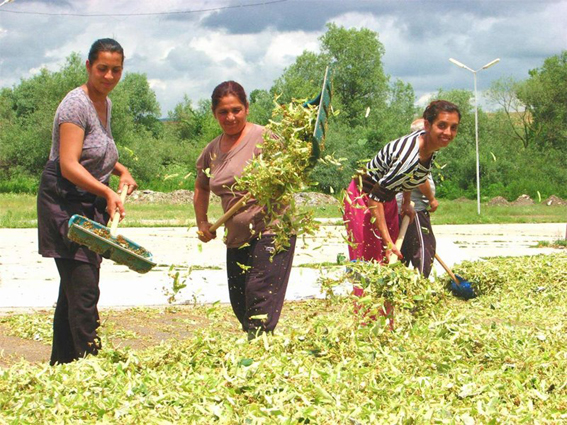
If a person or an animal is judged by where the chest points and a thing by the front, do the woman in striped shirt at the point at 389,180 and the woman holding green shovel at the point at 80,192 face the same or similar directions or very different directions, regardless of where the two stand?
same or similar directions

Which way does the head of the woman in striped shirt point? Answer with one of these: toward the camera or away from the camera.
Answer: toward the camera

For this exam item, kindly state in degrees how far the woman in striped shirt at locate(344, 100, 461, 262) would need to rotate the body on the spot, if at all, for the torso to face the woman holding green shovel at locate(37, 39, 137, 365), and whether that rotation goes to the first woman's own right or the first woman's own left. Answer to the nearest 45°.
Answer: approximately 90° to the first woman's own right

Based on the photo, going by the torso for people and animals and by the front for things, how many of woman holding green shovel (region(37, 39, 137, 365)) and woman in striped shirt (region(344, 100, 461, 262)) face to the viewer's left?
0

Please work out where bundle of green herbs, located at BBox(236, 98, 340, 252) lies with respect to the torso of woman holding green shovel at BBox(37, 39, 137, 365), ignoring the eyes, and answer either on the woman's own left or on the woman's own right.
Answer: on the woman's own left

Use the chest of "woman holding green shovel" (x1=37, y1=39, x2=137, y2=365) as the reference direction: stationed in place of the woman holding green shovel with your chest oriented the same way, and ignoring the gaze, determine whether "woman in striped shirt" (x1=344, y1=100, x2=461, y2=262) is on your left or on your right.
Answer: on your left

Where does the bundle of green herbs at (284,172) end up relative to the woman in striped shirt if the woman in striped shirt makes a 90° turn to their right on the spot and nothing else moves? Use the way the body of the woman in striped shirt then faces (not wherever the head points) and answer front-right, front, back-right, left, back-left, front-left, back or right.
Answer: front

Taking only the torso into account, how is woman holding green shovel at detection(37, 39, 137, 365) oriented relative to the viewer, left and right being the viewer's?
facing the viewer and to the right of the viewer
